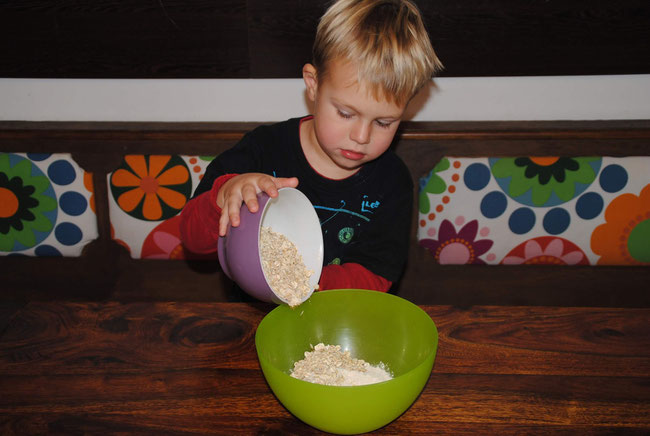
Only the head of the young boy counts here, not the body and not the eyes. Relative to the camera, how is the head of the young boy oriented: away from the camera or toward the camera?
toward the camera

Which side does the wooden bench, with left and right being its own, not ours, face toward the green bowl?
front

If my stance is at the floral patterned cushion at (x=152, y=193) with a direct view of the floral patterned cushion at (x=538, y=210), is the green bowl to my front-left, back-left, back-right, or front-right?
front-right

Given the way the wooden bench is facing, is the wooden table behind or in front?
in front

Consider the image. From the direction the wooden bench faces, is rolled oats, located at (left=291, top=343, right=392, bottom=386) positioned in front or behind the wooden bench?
in front

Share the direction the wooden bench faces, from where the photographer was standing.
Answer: facing the viewer

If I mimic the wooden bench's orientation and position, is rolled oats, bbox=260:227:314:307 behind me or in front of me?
in front
